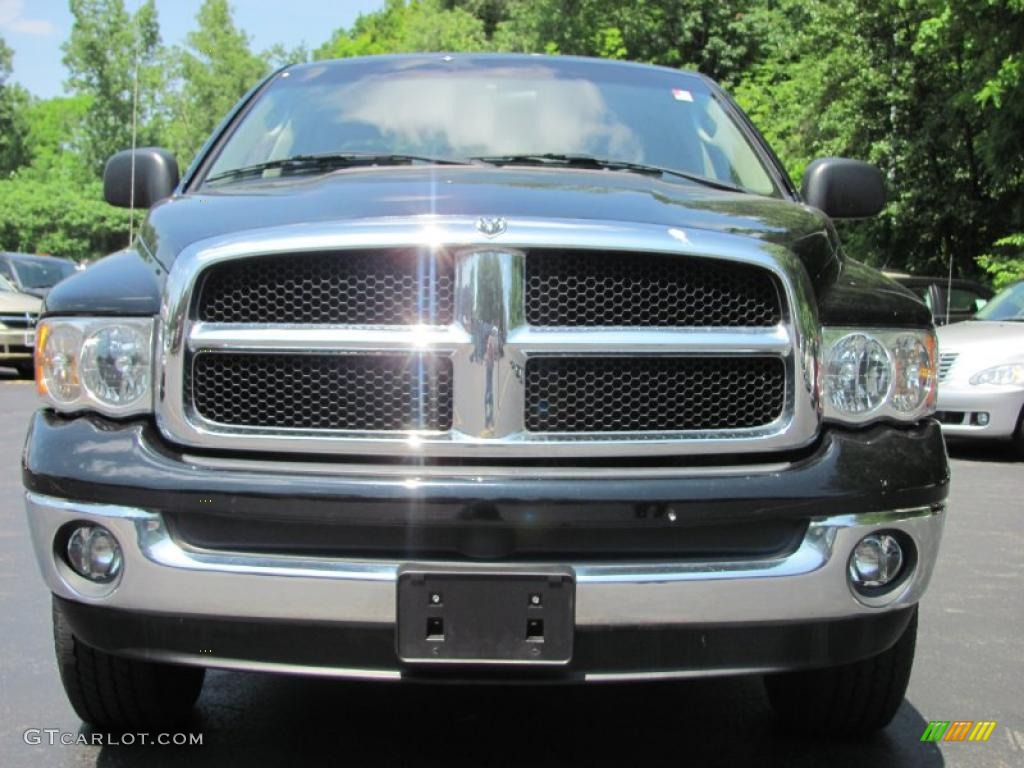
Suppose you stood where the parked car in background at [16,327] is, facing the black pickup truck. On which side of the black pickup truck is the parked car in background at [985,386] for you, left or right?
left

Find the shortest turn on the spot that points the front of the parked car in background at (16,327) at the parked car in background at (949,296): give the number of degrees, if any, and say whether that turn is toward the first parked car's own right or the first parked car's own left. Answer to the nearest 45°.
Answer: approximately 45° to the first parked car's own left

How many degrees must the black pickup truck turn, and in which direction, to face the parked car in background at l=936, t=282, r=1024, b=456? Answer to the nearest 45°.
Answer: approximately 135° to its left

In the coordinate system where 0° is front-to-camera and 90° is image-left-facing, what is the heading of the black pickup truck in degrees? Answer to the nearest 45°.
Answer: approximately 0°

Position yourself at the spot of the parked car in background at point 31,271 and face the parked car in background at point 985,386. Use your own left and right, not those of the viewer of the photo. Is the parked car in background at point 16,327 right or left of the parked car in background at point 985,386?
right

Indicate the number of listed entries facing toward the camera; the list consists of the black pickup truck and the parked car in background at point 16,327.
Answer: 2

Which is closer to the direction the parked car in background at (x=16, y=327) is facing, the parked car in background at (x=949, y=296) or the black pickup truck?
the black pickup truck

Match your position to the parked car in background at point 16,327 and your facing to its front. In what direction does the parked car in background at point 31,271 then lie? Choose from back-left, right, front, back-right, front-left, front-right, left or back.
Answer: back

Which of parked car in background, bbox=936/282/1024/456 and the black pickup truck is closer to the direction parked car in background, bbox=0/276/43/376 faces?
the black pickup truck

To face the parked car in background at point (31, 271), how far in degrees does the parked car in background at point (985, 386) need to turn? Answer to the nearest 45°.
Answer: approximately 45° to its right

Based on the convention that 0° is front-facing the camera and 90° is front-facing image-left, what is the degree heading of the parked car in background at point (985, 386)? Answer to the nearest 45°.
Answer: approximately 45°

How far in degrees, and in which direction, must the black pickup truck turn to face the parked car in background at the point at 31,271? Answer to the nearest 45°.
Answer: approximately 135° to its right
